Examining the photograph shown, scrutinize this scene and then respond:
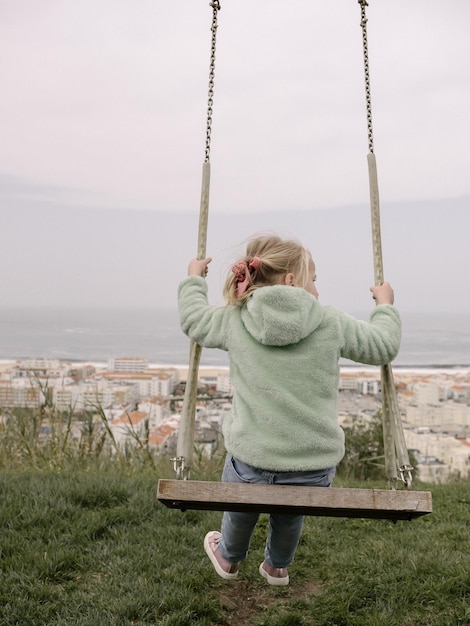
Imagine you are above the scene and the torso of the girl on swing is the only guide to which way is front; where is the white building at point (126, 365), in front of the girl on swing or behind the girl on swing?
in front

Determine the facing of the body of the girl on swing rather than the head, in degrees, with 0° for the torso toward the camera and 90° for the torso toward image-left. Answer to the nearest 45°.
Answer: approximately 180°
